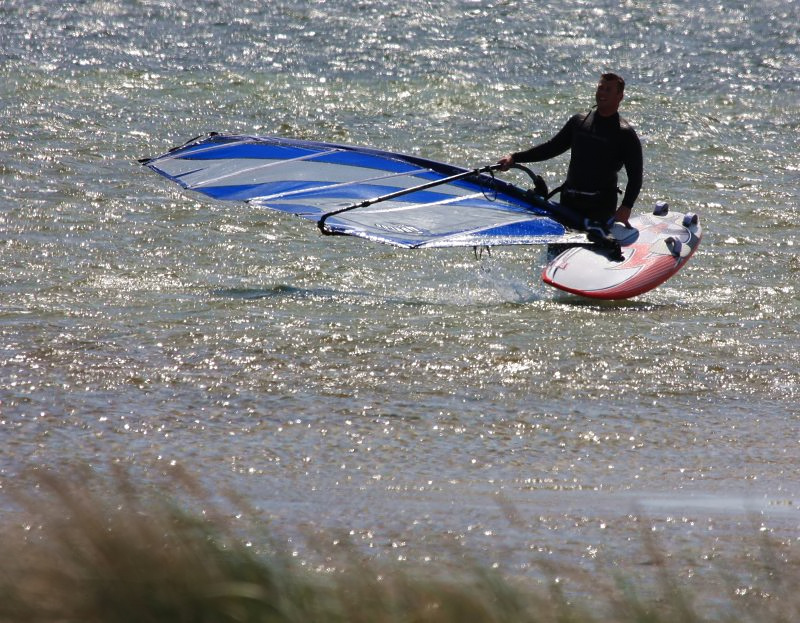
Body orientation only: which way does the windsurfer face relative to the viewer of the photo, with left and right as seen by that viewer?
facing the viewer and to the left of the viewer
